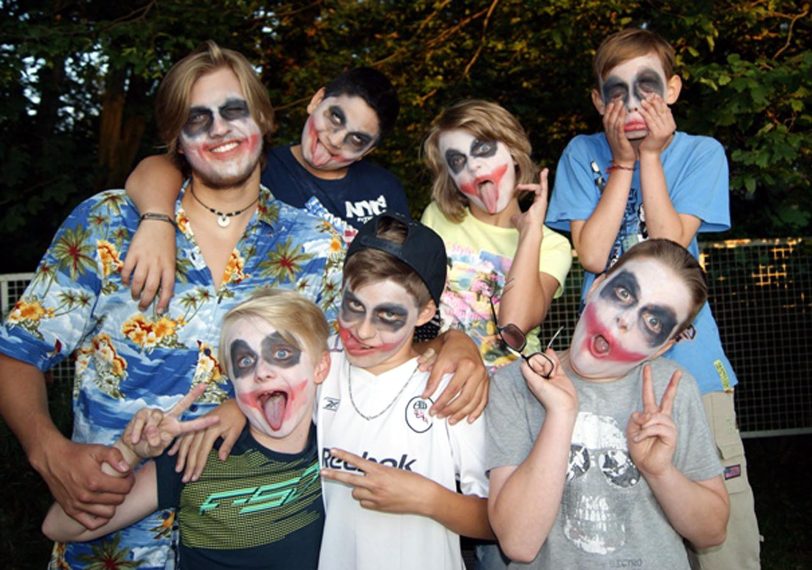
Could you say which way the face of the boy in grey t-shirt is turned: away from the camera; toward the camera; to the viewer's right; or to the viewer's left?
toward the camera

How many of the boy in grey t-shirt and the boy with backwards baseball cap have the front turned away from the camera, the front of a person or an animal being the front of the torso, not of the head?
0

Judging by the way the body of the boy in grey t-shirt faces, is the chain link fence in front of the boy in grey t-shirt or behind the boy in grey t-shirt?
behind

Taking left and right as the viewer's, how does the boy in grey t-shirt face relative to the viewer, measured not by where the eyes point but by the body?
facing the viewer

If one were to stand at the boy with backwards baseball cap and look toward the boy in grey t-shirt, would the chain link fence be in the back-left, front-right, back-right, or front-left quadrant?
front-left

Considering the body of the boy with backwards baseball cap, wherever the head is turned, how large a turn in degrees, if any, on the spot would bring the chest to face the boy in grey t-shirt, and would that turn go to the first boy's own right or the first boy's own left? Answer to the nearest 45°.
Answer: approximately 135° to the first boy's own left

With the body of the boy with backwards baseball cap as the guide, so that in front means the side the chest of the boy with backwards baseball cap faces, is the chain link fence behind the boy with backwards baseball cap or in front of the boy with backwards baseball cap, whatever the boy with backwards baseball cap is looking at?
behind

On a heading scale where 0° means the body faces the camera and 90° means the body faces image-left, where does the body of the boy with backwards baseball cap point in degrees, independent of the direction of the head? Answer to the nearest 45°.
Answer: approximately 45°

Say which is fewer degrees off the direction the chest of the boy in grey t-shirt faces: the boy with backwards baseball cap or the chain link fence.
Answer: the boy with backwards baseball cap

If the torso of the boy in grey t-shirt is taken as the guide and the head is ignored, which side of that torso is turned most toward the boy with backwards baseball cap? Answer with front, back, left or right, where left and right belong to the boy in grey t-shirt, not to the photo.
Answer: right
